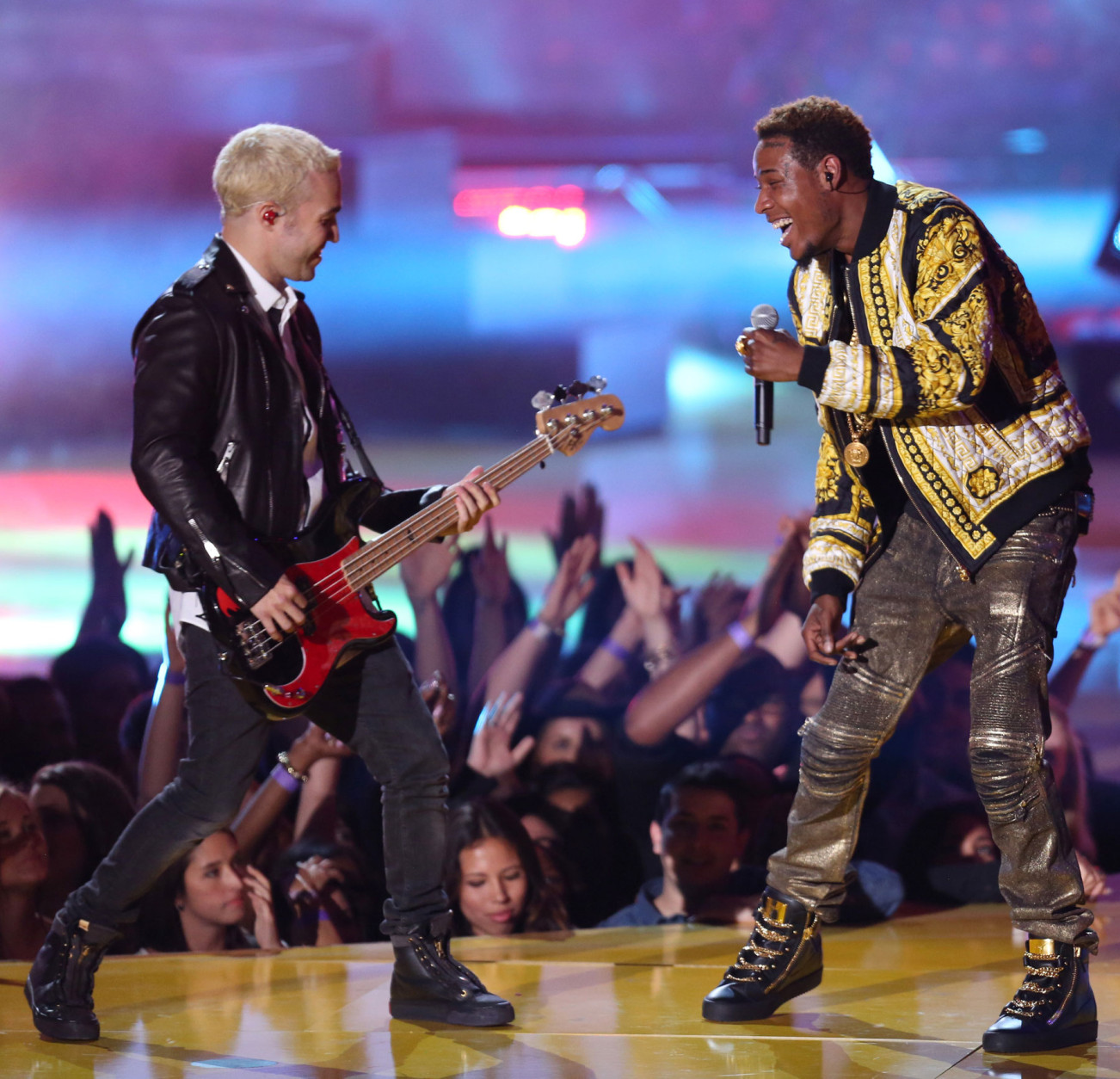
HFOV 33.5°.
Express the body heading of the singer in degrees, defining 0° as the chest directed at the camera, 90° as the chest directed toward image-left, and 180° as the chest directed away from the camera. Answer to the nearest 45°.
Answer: approximately 45°

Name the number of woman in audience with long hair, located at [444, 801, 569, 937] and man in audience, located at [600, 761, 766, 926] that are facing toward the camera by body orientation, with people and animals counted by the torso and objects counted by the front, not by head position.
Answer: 2

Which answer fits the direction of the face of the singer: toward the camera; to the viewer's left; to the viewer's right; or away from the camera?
to the viewer's left

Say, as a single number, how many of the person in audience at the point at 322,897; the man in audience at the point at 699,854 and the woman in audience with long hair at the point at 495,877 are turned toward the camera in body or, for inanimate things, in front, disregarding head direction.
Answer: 3

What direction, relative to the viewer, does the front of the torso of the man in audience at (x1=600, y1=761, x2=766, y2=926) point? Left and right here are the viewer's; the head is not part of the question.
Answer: facing the viewer

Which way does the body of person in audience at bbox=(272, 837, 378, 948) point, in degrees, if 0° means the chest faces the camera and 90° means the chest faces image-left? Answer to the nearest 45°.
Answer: approximately 0°

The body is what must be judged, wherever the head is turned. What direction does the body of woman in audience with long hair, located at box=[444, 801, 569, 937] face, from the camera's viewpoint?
toward the camera

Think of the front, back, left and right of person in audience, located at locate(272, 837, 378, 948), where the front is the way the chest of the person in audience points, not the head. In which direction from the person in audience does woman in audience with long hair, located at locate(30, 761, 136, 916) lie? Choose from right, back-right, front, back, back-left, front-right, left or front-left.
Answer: right

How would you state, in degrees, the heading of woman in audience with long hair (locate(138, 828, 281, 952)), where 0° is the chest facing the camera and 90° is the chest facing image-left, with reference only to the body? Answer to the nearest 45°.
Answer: approximately 315°

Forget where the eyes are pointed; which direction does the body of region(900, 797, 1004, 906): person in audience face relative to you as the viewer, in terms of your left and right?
facing the viewer and to the right of the viewer
